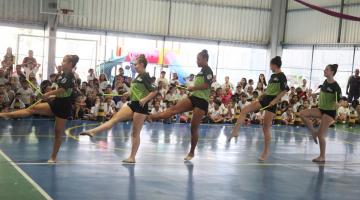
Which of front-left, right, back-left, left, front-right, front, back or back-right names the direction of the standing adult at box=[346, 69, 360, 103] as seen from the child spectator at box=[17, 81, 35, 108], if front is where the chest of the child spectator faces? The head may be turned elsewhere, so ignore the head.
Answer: left

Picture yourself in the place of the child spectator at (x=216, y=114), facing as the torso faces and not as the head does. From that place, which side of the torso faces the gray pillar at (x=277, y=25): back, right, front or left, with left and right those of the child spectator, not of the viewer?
back

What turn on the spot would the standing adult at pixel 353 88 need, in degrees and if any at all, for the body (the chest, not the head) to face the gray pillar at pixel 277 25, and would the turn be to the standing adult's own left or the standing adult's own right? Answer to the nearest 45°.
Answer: approximately 135° to the standing adult's own right

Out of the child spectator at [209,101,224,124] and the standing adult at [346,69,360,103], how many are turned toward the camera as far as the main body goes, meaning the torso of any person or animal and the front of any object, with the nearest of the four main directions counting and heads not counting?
2

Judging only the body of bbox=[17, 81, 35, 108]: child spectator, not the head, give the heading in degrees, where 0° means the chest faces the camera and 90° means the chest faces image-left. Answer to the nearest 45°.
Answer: approximately 0°

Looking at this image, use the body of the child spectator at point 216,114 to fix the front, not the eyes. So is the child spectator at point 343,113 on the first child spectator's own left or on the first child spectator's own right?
on the first child spectator's own left

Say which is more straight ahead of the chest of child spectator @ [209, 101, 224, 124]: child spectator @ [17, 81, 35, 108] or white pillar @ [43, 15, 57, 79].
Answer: the child spectator

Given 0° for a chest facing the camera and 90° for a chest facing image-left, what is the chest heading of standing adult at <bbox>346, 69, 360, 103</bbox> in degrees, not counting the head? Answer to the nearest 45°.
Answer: approximately 0°

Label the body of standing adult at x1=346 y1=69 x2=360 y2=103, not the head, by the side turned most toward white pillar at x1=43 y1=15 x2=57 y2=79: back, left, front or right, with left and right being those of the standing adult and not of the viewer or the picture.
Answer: right
